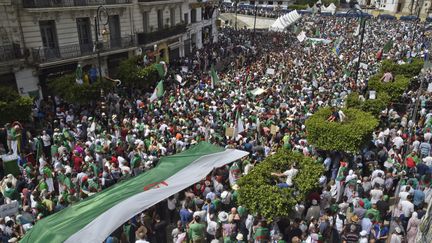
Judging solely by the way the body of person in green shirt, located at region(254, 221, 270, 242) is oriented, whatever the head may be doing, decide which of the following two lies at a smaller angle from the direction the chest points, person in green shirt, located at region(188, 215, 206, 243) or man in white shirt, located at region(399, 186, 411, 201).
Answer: the man in white shirt

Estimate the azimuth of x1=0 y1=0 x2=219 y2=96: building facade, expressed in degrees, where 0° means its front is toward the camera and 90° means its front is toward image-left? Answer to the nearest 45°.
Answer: approximately 315°

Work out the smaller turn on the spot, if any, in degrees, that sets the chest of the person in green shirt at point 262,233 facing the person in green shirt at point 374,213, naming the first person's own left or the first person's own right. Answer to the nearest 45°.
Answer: approximately 90° to the first person's own right

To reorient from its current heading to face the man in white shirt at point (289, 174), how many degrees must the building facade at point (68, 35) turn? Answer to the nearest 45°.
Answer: approximately 45° to its right

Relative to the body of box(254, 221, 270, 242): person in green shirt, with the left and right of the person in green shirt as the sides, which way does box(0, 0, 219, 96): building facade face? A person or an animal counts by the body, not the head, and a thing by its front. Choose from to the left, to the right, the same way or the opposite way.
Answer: to the right

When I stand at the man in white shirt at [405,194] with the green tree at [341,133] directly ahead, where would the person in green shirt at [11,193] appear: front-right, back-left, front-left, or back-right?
front-left

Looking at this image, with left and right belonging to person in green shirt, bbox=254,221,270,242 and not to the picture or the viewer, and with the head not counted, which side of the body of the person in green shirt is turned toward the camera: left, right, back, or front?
back

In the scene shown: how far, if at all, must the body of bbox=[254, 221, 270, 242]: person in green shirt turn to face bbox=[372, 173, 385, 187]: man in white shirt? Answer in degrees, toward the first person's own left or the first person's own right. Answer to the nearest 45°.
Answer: approximately 45° to the first person's own right
